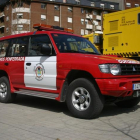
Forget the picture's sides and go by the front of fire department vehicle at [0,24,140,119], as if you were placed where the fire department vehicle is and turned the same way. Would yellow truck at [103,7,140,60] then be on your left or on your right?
on your left

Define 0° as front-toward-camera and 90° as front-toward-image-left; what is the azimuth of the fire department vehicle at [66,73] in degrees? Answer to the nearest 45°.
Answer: approximately 315°
